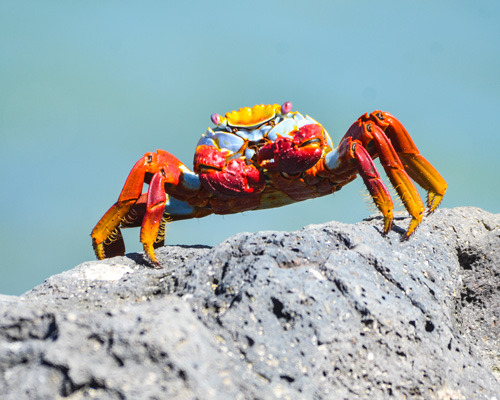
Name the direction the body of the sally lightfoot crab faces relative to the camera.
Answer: toward the camera
